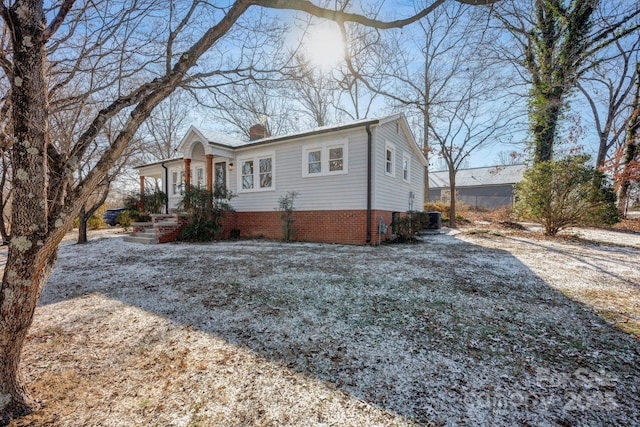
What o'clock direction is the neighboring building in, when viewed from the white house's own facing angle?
The neighboring building is roughly at 6 o'clock from the white house.

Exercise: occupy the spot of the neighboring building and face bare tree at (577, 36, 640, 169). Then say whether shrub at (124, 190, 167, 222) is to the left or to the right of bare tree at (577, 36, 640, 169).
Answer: right

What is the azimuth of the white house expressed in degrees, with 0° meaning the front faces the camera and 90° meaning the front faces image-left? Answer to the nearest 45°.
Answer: approximately 45°

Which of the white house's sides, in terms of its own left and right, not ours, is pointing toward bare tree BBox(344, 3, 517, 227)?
back
